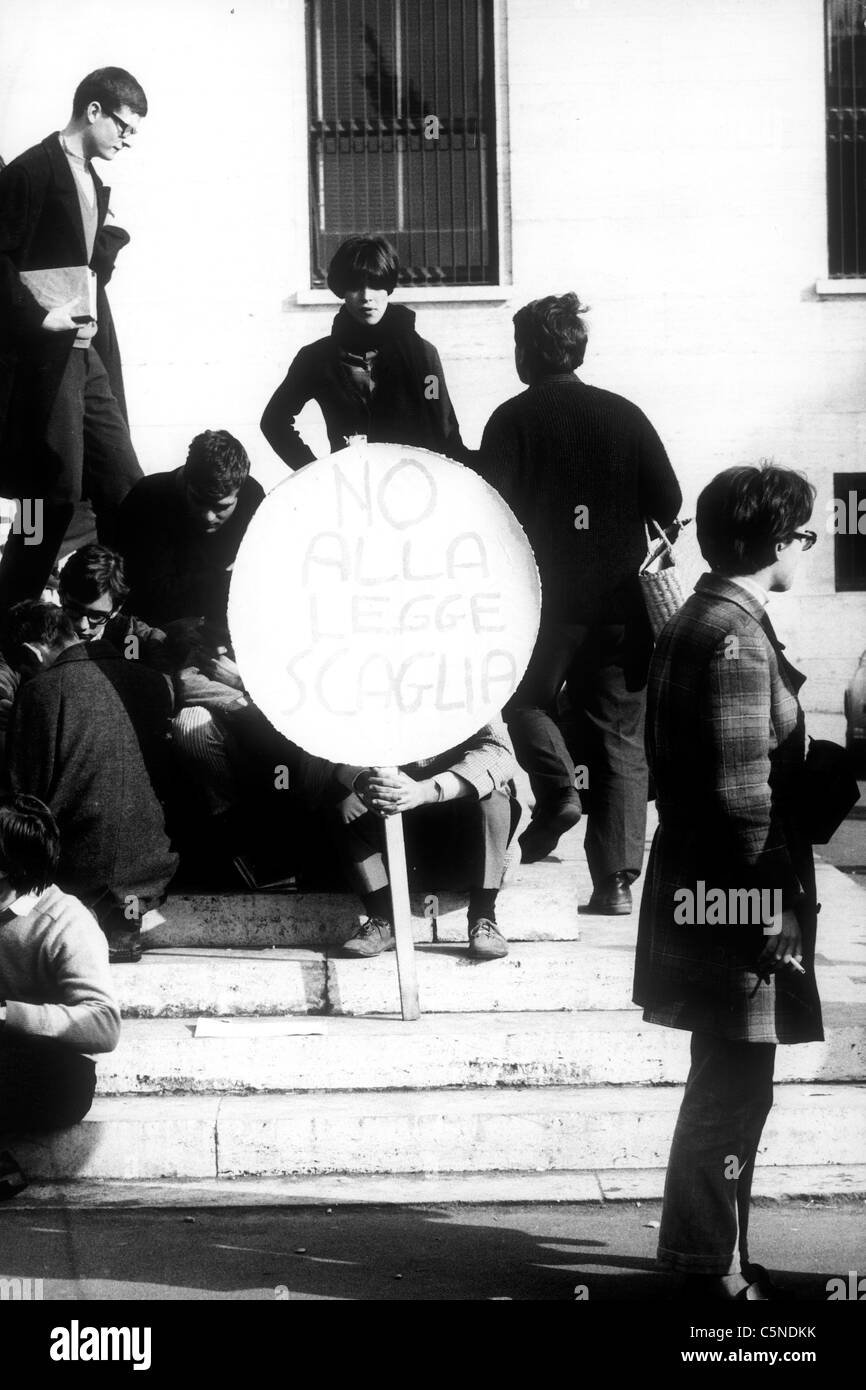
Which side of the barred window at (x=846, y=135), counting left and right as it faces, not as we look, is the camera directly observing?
front

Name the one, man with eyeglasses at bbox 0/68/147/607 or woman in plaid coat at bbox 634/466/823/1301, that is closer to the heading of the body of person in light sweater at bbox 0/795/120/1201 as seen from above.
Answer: the woman in plaid coat

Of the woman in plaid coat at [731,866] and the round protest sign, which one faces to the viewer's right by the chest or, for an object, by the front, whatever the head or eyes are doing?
the woman in plaid coat

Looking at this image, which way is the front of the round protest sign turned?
toward the camera

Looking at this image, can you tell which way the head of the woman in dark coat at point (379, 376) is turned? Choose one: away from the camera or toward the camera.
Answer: toward the camera

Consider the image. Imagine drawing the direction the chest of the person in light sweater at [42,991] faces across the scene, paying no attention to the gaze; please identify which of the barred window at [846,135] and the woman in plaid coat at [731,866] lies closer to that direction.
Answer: the woman in plaid coat

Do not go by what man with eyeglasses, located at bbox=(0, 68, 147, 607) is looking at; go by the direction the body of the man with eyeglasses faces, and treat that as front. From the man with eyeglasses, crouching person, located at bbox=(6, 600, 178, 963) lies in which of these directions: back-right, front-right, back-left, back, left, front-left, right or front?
front-right

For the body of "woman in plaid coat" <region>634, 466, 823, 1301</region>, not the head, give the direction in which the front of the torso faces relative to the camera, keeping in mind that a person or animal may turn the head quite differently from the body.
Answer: to the viewer's right

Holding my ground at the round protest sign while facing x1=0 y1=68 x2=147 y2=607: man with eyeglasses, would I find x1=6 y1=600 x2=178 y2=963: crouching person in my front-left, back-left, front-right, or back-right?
front-left

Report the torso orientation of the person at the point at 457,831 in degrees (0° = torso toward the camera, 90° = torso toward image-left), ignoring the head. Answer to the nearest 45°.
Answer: approximately 0°

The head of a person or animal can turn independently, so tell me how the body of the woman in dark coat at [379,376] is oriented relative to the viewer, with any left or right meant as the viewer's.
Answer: facing the viewer

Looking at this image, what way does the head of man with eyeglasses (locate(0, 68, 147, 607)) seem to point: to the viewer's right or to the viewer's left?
to the viewer's right

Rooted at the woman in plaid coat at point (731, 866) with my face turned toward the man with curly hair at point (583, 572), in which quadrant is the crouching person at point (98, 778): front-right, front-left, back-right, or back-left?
front-left

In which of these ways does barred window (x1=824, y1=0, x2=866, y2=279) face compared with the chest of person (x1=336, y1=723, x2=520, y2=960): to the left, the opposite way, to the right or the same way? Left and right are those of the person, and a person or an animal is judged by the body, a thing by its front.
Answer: the same way
